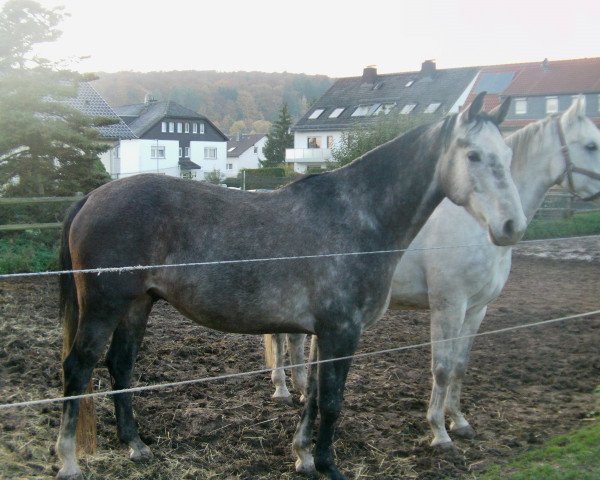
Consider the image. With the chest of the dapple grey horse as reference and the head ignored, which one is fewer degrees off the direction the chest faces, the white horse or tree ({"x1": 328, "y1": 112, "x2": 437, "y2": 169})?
the white horse

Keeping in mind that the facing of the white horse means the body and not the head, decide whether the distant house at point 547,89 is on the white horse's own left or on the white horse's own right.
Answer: on the white horse's own left

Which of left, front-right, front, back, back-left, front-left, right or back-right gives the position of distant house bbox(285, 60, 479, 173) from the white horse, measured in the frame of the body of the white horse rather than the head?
back-left

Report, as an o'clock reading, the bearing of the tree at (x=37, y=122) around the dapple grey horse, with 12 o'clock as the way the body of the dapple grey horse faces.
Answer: The tree is roughly at 8 o'clock from the dapple grey horse.

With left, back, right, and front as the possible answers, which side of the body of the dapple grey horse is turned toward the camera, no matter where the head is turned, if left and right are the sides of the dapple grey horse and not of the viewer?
right

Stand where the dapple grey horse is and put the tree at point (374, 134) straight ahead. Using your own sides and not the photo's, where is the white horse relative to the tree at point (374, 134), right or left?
right

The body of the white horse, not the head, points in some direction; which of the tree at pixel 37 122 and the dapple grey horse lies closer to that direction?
the dapple grey horse

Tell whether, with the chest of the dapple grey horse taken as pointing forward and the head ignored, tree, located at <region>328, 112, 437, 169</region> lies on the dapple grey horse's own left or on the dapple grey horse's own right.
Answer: on the dapple grey horse's own left

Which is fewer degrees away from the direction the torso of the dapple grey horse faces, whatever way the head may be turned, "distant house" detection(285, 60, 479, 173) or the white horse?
the white horse

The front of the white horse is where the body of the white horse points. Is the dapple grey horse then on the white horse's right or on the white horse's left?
on the white horse's right
